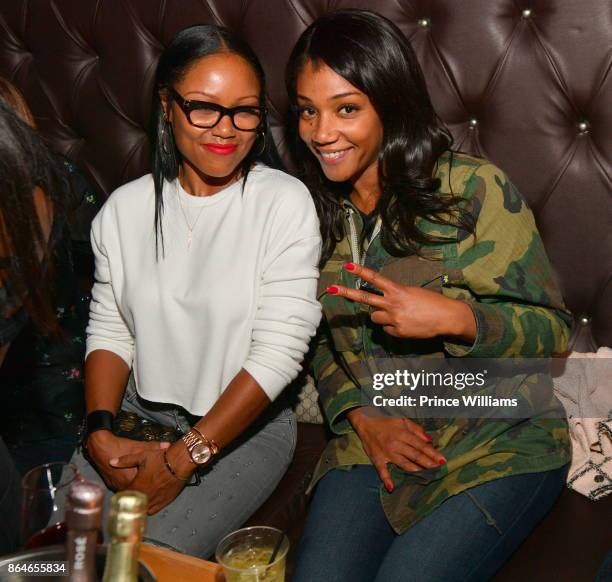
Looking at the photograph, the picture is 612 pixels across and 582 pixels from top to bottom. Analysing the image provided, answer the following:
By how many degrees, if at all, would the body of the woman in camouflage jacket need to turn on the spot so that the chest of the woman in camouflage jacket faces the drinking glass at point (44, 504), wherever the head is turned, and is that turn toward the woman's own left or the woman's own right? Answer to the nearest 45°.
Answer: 0° — they already face it

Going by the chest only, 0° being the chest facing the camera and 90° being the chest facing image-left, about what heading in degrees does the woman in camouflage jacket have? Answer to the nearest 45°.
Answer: approximately 45°
